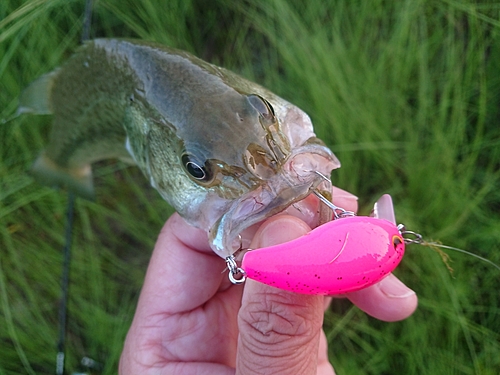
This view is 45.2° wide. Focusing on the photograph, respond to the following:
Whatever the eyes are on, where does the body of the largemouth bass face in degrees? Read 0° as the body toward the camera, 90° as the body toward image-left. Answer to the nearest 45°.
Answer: approximately 315°
